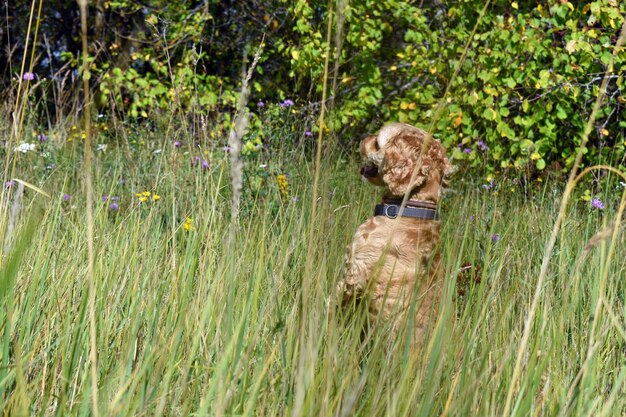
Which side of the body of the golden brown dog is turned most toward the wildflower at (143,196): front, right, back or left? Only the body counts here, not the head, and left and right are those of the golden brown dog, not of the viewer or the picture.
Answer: front

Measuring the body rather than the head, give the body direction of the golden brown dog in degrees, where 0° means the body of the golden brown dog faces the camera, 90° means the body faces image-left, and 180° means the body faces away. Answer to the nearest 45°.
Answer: approximately 135°

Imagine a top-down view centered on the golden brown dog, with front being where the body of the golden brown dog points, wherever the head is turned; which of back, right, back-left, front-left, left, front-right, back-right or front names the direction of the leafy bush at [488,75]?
front-right

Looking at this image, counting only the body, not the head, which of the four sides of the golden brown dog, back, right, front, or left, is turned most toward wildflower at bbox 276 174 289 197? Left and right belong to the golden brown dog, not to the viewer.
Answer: front
